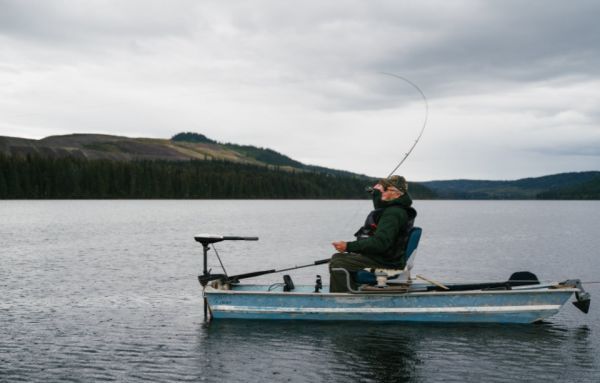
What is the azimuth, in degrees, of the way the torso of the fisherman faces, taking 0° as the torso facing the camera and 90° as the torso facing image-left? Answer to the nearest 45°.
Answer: approximately 90°
